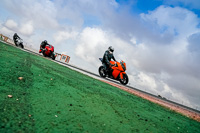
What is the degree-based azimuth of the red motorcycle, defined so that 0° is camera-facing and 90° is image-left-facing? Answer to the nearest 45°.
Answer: approximately 315°

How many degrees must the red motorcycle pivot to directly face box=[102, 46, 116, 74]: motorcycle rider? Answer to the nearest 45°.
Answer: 0° — it already faces them

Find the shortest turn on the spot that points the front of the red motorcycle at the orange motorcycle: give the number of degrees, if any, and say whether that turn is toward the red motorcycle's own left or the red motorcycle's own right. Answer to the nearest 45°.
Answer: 0° — it already faces it

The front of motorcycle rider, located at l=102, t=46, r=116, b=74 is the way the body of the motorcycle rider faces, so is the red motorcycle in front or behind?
behind

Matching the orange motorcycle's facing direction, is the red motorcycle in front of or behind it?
behind

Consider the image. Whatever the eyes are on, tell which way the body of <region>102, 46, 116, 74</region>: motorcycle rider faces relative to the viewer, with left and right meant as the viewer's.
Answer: facing the viewer and to the right of the viewer
